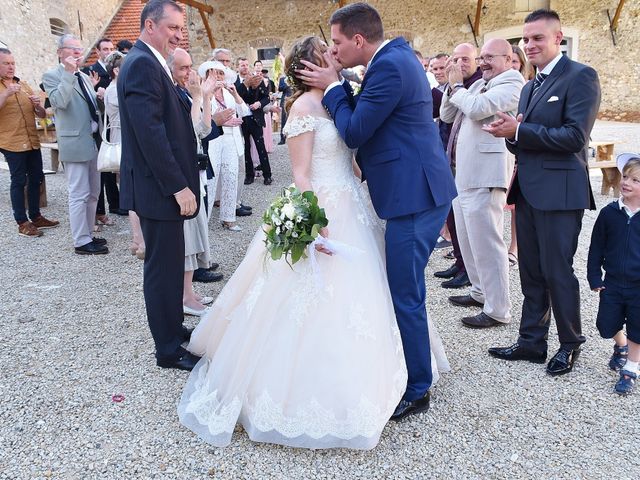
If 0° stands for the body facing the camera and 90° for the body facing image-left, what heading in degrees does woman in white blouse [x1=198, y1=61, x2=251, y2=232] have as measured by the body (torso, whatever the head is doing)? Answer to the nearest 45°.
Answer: approximately 315°

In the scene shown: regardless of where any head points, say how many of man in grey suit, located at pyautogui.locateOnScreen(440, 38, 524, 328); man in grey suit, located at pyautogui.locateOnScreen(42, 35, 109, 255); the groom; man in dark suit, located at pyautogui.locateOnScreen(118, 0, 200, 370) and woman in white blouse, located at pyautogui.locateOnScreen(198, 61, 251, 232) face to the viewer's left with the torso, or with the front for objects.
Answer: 2

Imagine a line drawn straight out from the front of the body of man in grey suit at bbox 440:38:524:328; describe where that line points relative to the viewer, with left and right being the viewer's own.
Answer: facing to the left of the viewer

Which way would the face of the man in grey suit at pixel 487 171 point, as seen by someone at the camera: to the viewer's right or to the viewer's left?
to the viewer's left

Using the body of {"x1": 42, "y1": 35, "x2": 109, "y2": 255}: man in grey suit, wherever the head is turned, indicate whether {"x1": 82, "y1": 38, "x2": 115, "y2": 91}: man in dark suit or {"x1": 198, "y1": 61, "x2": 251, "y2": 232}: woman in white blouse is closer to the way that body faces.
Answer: the woman in white blouse

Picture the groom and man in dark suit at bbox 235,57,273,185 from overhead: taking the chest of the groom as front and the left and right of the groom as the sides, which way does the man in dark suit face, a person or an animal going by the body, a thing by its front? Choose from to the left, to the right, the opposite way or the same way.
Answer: to the left

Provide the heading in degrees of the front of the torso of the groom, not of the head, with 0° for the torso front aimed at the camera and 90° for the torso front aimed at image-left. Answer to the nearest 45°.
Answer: approximately 90°
